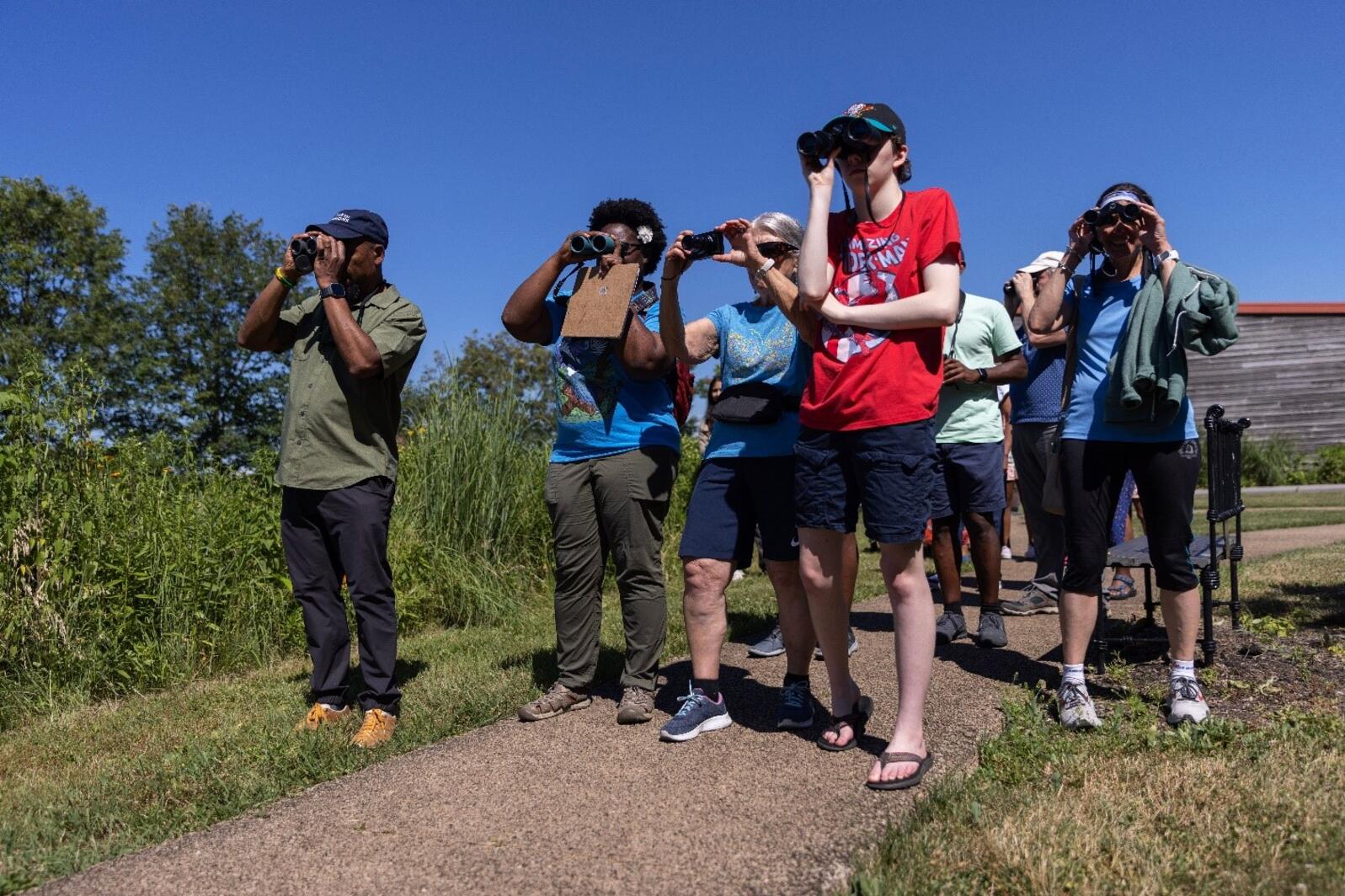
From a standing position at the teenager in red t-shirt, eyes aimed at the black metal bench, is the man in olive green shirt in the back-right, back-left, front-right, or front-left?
back-left

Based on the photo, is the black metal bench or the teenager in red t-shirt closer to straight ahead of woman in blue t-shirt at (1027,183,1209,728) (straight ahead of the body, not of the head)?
the teenager in red t-shirt

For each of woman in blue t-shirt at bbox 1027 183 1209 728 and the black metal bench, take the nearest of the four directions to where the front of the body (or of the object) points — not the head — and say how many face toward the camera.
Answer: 1

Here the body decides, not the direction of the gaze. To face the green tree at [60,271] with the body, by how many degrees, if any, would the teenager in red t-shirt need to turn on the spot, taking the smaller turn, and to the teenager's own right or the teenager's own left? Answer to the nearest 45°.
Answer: approximately 90° to the teenager's own right

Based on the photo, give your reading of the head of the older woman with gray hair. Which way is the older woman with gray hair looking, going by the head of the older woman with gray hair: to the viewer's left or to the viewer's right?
to the viewer's left

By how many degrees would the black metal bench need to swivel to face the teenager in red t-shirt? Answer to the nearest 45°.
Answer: approximately 45° to its left

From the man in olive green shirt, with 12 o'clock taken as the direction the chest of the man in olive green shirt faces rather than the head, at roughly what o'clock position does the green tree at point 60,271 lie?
The green tree is roughly at 4 o'clock from the man in olive green shirt.

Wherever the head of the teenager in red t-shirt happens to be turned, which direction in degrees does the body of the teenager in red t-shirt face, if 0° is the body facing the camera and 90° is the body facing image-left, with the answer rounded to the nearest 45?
approximately 45°

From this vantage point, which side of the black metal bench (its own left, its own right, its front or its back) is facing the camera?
left

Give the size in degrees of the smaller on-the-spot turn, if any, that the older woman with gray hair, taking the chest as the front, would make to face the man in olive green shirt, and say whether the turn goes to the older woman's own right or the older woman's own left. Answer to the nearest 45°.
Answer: approximately 45° to the older woman's own right

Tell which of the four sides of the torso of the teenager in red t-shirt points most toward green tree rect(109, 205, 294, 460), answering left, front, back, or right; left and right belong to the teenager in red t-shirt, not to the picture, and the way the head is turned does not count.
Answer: right

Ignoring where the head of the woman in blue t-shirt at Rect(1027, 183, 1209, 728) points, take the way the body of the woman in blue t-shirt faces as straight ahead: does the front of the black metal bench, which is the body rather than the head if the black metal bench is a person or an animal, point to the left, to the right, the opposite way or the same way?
to the right

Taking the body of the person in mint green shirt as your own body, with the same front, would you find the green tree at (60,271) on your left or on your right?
on your right
